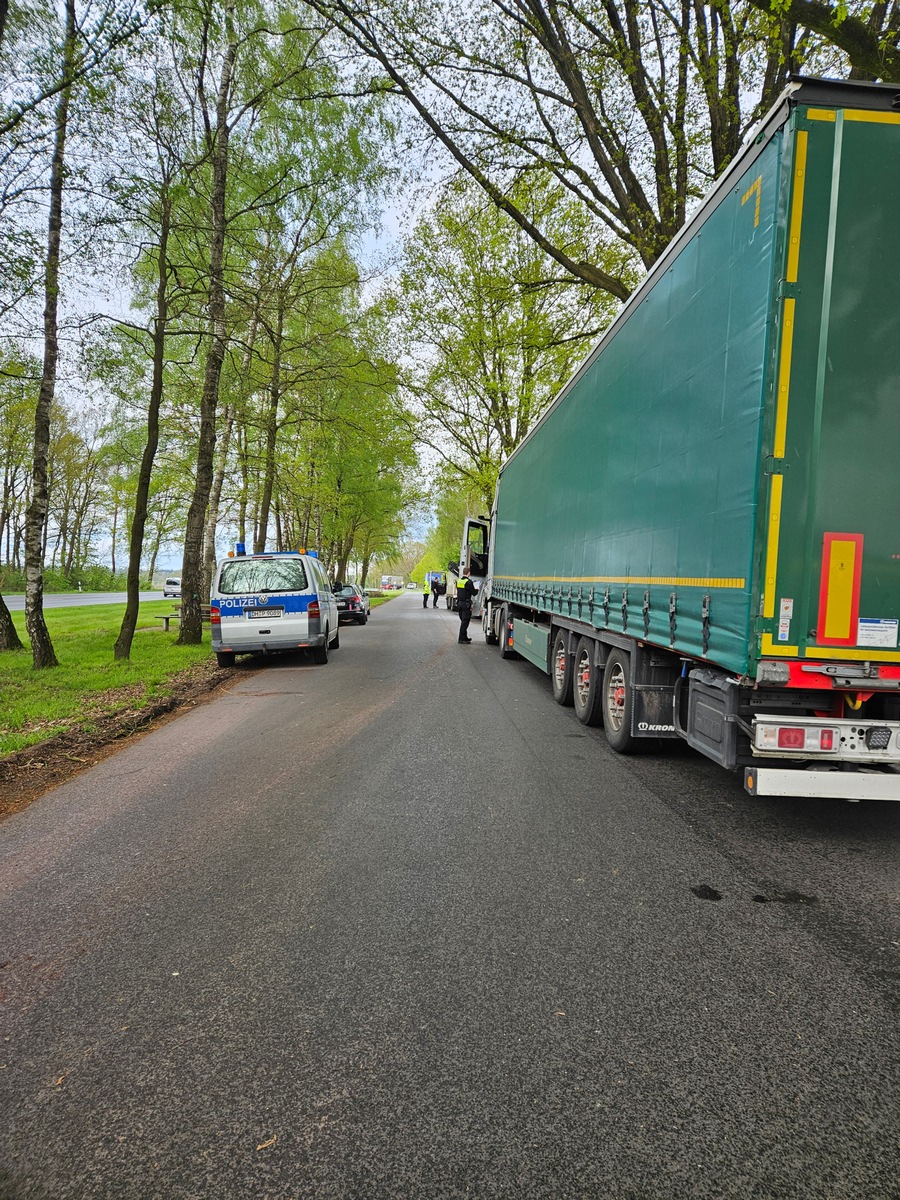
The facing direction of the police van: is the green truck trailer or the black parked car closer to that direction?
the black parked car

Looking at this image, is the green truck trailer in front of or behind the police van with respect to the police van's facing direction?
behind

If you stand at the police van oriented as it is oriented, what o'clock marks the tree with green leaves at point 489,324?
The tree with green leaves is roughly at 1 o'clock from the police van.

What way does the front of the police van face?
away from the camera

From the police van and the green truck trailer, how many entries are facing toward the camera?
0

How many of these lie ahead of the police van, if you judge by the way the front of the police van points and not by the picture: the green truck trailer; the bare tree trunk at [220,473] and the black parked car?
2

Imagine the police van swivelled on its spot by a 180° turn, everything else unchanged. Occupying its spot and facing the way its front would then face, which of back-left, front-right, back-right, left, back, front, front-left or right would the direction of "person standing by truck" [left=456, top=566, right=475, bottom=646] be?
back-left

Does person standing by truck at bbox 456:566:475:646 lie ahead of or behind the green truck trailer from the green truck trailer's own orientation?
ahead

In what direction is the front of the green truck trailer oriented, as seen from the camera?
facing away from the viewer and to the left of the viewer

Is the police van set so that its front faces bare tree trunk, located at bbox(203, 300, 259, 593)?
yes
